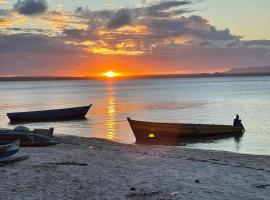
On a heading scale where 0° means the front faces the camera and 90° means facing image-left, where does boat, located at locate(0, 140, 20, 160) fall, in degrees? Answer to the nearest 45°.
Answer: approximately 270°

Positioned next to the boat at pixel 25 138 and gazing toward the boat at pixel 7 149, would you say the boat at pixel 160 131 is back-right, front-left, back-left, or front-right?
back-left

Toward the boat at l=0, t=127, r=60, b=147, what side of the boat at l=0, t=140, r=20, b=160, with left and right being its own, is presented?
left

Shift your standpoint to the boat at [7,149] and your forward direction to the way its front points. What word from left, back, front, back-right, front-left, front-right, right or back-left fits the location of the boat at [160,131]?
front-left
